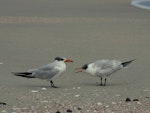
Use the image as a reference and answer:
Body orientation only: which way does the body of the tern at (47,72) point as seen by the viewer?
to the viewer's right

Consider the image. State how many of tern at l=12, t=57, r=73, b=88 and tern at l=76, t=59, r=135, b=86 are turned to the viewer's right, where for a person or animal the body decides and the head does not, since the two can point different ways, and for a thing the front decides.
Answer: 1

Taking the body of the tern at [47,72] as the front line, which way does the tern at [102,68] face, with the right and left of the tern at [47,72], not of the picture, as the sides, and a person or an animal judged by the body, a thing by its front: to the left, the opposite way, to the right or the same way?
the opposite way

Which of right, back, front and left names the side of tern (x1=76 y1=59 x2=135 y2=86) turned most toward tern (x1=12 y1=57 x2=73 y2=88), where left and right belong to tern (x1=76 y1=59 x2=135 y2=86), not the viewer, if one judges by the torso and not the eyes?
front

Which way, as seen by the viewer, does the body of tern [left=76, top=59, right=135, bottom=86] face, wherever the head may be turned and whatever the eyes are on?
to the viewer's left

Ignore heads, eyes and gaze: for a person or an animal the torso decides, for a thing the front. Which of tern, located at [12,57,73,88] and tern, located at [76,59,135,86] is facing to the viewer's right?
tern, located at [12,57,73,88]

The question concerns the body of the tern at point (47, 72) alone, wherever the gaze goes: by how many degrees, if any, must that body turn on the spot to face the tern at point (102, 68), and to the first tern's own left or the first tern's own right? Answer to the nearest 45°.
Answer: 0° — it already faces it
